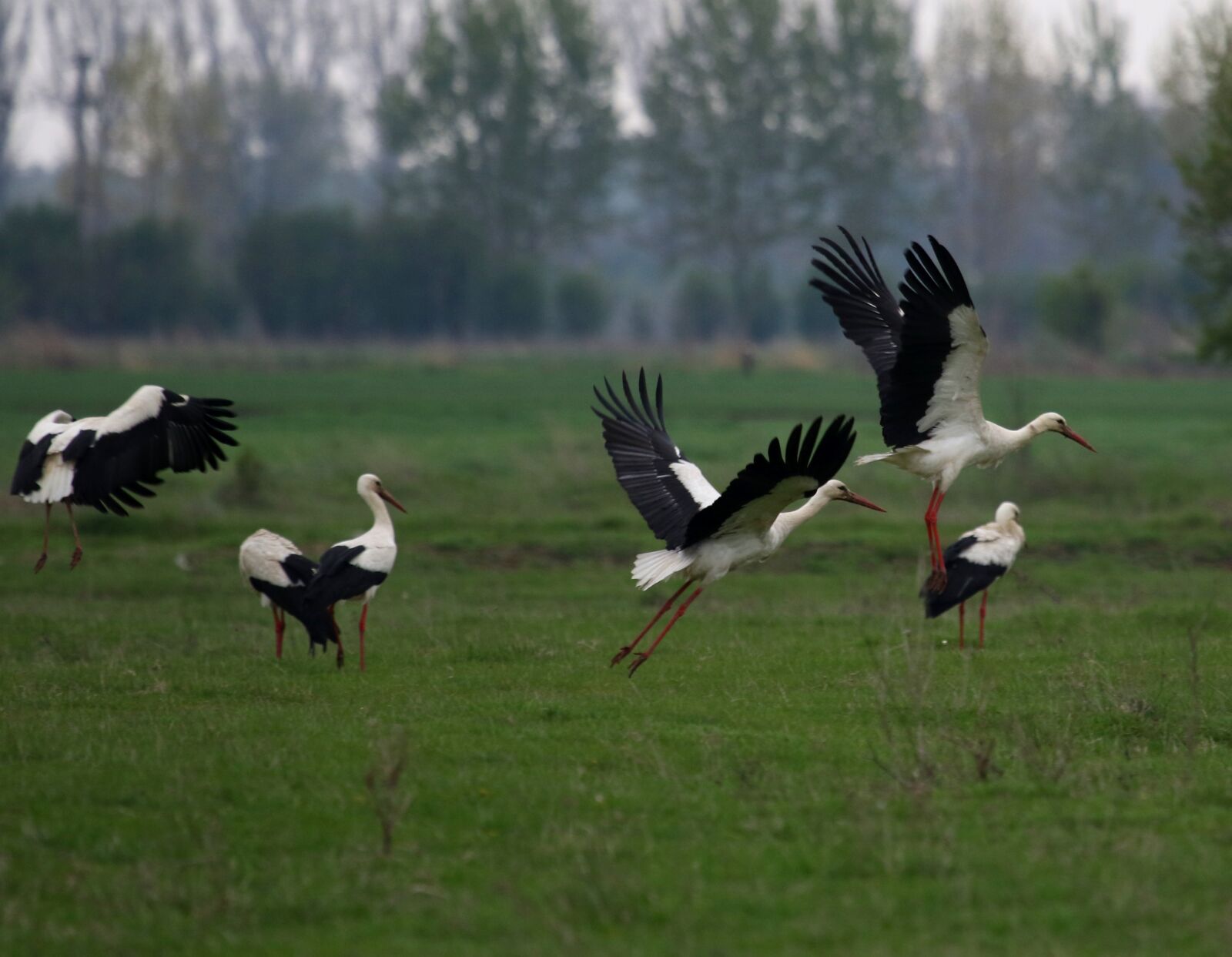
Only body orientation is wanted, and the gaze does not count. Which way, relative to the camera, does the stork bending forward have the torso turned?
to the viewer's left

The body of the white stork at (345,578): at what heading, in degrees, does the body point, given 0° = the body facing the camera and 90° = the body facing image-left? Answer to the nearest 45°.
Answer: approximately 270°

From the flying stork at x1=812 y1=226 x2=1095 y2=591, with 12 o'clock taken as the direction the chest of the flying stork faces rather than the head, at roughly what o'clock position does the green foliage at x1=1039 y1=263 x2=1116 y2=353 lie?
The green foliage is roughly at 9 o'clock from the flying stork.

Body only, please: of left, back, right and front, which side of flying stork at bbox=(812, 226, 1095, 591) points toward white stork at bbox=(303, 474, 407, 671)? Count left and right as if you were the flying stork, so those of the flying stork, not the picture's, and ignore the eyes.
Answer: back

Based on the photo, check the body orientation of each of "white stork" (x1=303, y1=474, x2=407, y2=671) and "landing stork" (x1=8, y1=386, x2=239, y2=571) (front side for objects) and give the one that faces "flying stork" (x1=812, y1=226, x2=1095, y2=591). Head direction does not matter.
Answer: the white stork

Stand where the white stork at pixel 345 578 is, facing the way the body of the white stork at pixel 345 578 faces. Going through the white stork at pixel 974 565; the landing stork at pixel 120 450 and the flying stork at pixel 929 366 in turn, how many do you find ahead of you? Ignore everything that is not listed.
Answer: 2

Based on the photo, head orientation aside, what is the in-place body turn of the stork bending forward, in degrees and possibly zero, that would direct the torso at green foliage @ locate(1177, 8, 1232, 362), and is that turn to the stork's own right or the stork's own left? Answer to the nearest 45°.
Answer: approximately 135° to the stork's own right

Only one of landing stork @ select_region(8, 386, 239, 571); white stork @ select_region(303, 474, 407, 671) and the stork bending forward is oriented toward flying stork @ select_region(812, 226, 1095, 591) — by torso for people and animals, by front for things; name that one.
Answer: the white stork

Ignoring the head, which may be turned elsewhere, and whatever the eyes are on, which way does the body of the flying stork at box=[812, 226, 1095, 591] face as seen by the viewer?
to the viewer's right
